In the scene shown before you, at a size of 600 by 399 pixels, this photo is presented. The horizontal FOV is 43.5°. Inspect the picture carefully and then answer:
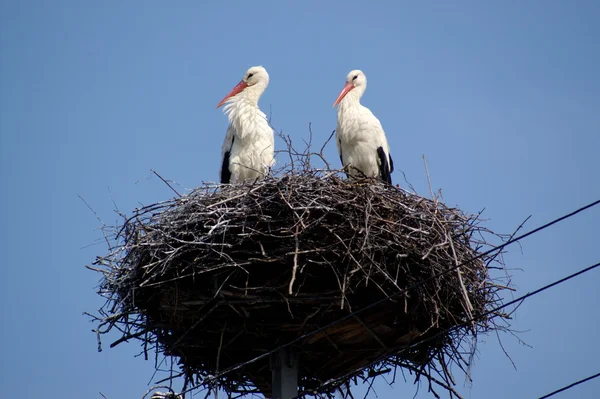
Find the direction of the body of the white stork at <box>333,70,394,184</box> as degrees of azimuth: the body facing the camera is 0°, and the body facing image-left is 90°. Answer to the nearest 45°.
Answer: approximately 45°

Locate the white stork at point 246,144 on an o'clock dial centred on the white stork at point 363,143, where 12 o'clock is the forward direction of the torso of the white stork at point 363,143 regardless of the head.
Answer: the white stork at point 246,144 is roughly at 1 o'clock from the white stork at point 363,143.
